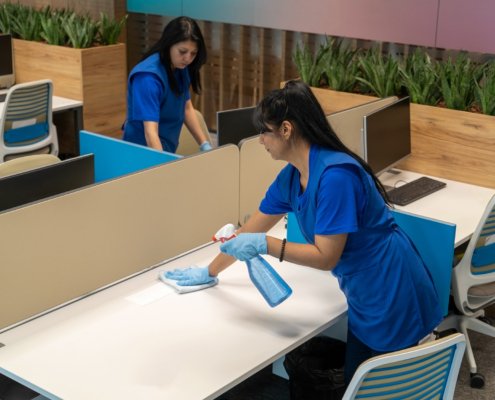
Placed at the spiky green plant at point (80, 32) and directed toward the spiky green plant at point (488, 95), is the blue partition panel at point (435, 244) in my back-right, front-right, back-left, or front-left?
front-right

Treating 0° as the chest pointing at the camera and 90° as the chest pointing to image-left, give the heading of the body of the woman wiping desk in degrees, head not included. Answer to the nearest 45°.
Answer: approximately 90°

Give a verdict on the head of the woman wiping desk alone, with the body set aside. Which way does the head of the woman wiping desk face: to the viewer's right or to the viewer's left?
to the viewer's left

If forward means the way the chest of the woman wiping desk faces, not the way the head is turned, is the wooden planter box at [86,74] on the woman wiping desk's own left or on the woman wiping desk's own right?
on the woman wiping desk's own right

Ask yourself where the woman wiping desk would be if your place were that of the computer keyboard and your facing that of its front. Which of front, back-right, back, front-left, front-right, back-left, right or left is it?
front-right

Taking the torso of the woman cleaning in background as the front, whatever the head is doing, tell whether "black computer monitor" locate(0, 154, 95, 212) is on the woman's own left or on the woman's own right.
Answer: on the woman's own right

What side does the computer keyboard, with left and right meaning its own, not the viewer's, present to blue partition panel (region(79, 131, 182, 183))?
right

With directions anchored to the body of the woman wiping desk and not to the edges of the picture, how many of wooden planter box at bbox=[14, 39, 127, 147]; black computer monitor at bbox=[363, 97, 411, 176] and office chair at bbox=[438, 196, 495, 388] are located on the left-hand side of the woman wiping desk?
0

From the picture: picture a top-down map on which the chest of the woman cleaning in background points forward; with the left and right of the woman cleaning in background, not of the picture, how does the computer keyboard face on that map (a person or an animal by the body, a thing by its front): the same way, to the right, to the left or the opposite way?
the same way

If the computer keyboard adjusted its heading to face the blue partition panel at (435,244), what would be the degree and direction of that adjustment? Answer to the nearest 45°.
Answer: approximately 45° to its right

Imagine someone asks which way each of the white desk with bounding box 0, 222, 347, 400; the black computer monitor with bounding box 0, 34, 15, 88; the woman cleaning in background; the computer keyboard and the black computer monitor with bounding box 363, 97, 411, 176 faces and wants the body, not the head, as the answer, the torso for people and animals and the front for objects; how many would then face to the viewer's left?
0

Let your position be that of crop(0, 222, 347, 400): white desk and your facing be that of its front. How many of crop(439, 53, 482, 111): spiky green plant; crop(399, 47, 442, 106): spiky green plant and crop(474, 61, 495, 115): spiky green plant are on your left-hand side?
3

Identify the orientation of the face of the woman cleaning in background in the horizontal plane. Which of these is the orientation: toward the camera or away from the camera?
toward the camera
